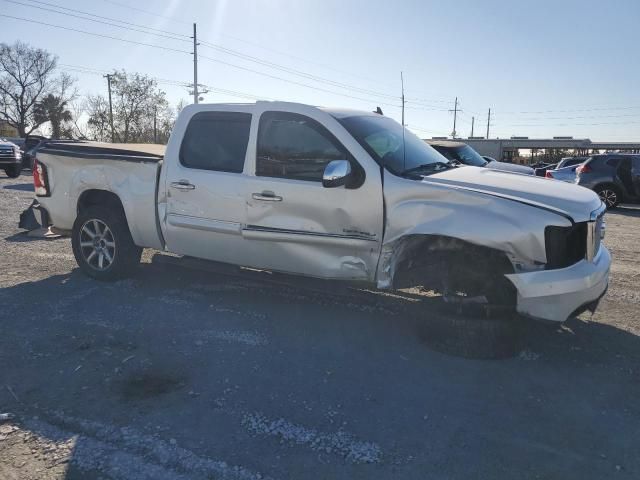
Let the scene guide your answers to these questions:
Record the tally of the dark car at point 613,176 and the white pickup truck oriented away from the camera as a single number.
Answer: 0

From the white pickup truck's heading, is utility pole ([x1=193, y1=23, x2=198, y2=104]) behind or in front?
behind

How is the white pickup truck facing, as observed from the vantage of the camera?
facing the viewer and to the right of the viewer

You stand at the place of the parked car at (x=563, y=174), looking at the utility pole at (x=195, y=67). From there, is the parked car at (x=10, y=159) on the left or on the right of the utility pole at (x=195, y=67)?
left

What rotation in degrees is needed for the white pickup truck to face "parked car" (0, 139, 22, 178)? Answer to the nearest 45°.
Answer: approximately 180°

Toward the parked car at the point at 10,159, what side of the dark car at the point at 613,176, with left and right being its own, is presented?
back

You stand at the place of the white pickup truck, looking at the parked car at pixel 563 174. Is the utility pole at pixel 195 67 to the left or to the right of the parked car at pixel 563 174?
left

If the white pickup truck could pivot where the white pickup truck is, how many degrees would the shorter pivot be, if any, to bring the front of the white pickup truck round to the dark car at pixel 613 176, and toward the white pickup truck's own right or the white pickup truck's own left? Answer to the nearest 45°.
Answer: approximately 90° to the white pickup truck's own left

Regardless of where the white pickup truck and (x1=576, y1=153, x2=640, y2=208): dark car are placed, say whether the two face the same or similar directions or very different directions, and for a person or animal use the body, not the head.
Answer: same or similar directions

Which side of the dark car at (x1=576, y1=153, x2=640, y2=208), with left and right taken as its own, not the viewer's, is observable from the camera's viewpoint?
right

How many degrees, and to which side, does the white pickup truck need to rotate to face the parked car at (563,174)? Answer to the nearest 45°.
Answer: approximately 90° to its left

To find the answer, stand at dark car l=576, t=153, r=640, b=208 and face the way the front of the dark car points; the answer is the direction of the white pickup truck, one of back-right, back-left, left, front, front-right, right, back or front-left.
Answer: right

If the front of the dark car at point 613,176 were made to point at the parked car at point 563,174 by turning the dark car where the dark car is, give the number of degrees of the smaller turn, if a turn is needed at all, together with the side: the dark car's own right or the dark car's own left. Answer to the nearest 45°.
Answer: approximately 135° to the dark car's own left
